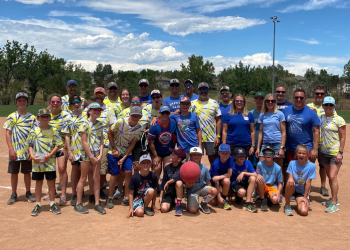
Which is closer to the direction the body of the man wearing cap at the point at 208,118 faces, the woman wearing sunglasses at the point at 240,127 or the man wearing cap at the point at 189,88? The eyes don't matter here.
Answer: the woman wearing sunglasses

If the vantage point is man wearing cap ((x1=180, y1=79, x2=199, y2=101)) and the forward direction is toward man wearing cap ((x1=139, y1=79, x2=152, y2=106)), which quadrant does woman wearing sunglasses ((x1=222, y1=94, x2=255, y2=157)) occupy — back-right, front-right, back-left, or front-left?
back-left

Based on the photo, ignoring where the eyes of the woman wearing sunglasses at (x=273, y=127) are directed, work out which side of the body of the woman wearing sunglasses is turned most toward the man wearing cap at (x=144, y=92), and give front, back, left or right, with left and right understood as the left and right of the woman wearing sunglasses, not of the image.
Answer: right

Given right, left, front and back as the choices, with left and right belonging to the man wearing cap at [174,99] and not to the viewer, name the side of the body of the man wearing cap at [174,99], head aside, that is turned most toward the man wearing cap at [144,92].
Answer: right

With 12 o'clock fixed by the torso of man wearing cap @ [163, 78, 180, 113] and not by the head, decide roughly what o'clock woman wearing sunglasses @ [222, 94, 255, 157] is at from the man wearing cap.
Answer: The woman wearing sunglasses is roughly at 10 o'clock from the man wearing cap.

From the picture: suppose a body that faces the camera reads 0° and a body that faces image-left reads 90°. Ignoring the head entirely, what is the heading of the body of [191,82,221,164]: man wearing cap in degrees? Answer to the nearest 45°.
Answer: approximately 0°

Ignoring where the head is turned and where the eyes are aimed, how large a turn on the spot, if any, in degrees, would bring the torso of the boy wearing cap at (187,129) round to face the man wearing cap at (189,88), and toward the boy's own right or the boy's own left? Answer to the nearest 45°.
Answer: approximately 180°
